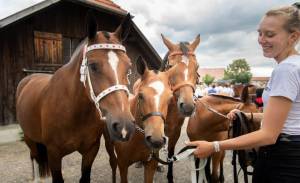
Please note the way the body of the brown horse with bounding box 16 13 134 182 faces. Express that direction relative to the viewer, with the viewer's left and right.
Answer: facing the viewer and to the right of the viewer

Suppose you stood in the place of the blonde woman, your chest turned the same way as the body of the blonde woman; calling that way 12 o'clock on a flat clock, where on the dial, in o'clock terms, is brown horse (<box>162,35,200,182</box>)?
The brown horse is roughly at 2 o'clock from the blonde woman.

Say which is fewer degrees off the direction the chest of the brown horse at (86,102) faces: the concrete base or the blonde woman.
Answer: the blonde woman

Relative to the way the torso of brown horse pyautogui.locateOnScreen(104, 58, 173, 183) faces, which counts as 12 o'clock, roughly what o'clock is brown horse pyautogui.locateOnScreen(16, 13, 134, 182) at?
brown horse pyautogui.locateOnScreen(16, 13, 134, 182) is roughly at 4 o'clock from brown horse pyautogui.locateOnScreen(104, 58, 173, 183).

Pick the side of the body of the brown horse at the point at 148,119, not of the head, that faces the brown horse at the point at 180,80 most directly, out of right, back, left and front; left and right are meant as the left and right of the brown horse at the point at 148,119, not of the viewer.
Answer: left

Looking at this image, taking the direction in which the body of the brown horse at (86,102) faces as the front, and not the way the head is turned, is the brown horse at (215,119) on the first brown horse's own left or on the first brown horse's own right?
on the first brown horse's own left

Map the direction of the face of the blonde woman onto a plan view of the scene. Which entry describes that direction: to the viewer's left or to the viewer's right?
to the viewer's left

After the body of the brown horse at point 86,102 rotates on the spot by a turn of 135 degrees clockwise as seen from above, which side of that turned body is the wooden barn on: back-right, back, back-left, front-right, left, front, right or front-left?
right

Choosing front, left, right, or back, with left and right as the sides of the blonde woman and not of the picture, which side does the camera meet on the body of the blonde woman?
left

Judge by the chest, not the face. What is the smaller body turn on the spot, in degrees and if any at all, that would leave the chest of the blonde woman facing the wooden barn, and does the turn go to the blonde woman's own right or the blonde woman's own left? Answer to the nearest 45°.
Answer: approximately 45° to the blonde woman's own right

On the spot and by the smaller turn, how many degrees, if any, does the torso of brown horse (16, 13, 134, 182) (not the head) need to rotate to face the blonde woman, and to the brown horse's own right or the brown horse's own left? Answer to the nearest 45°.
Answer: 0° — it already faces them
